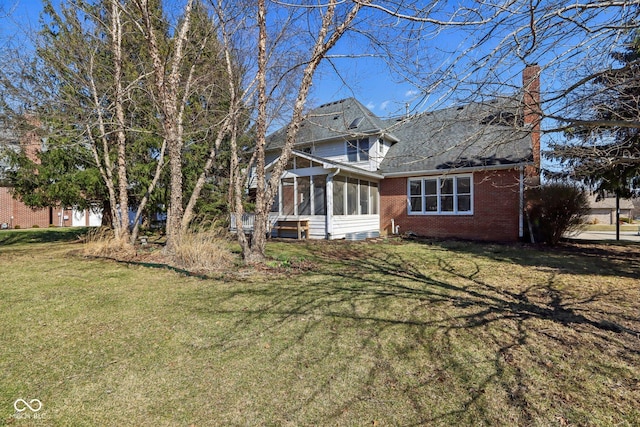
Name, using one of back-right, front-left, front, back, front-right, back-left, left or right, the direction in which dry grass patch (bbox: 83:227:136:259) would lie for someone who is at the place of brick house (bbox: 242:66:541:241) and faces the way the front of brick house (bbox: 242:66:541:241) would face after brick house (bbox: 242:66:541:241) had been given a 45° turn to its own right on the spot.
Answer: back

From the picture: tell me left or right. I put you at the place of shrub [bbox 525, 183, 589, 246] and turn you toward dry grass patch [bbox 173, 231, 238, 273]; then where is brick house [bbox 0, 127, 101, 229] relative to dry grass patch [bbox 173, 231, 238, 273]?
right

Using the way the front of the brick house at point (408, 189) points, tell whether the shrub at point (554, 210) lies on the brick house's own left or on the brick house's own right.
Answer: on the brick house's own right

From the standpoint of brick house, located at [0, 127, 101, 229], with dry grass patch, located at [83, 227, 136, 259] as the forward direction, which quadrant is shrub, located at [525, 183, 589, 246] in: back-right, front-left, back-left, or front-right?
front-left

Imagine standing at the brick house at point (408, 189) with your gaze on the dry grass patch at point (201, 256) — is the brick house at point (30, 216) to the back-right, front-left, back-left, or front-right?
front-right

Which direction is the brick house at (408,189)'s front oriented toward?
away from the camera

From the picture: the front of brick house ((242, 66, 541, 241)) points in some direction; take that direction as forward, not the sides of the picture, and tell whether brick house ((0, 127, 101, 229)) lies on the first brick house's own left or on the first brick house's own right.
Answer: on the first brick house's own left

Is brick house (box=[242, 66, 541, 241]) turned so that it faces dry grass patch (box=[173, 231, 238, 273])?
no
